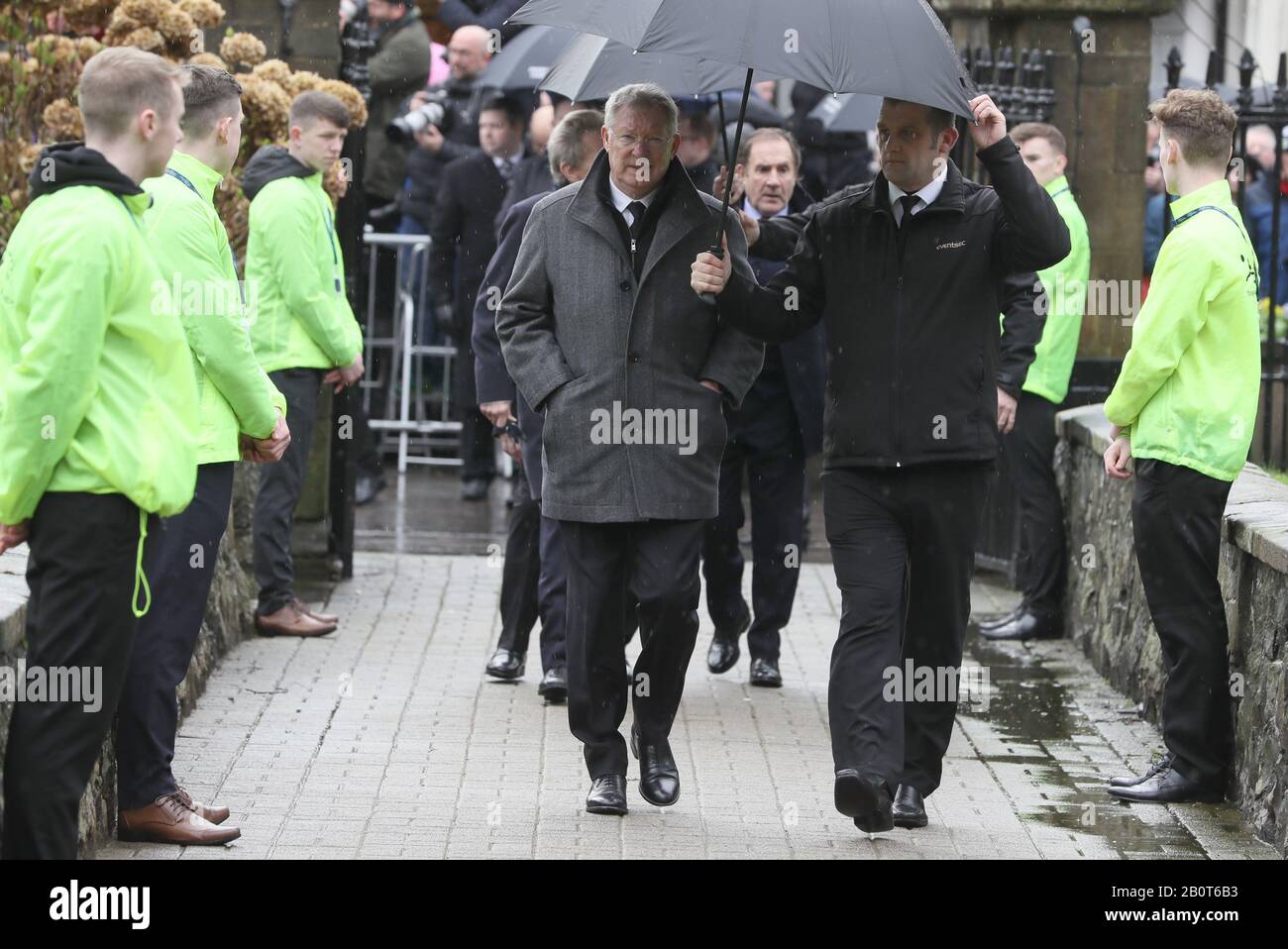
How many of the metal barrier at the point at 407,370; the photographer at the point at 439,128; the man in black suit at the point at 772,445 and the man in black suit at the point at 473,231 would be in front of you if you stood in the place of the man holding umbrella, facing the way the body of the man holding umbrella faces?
0

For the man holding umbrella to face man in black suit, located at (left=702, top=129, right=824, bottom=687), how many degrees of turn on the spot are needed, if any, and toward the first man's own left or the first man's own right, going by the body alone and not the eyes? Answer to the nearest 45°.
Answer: approximately 180°

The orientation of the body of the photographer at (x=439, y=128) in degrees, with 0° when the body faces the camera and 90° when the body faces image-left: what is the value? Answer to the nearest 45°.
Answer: approximately 45°

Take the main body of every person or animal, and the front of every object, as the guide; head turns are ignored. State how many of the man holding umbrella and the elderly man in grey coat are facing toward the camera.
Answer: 2

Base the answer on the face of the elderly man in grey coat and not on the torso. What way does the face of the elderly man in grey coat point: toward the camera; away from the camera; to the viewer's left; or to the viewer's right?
toward the camera

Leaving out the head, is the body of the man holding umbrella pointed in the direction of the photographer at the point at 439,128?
no

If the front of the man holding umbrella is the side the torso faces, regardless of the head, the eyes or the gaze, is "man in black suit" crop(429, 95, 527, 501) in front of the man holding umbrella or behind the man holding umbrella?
behind

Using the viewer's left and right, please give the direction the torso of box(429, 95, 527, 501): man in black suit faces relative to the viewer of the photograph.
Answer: facing the viewer and to the right of the viewer

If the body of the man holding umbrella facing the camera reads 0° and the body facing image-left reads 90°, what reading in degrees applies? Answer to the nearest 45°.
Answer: approximately 0°

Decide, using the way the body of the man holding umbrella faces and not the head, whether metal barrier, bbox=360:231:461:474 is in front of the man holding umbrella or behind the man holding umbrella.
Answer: behind

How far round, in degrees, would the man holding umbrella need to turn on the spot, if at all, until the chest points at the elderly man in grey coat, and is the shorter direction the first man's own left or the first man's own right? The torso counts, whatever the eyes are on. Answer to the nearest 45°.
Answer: approximately 90° to the first man's own right

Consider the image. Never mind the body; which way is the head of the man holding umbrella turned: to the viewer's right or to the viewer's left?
to the viewer's left

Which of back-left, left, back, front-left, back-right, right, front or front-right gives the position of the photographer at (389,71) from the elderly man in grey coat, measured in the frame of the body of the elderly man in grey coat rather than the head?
back

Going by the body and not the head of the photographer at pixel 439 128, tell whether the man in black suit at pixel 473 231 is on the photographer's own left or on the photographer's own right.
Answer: on the photographer's own left

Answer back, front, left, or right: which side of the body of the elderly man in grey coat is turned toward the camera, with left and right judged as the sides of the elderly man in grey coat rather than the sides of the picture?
front

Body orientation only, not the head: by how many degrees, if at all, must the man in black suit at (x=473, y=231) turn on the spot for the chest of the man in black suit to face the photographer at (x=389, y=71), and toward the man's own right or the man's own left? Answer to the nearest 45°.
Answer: approximately 135° to the man's own left

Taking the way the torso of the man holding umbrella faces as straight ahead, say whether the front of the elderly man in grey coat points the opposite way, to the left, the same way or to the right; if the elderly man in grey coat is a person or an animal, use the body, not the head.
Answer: the same way
